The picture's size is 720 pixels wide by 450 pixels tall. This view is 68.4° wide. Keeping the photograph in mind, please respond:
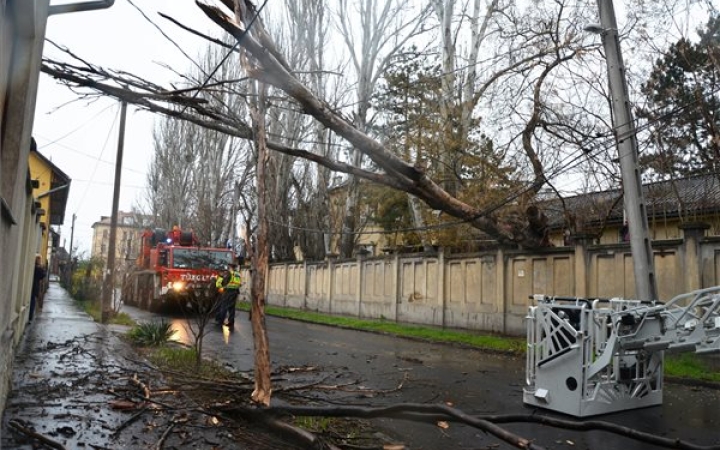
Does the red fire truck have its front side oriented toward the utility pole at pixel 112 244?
no

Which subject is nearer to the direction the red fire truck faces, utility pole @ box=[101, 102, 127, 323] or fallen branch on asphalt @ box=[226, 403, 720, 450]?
the fallen branch on asphalt

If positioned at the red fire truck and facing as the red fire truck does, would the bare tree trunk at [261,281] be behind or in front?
in front

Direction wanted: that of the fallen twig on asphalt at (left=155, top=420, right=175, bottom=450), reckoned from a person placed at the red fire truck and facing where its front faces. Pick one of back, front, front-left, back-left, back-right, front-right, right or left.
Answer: front-right

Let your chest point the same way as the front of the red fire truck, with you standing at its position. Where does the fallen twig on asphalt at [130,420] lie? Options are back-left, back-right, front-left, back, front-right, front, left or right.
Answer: front-right

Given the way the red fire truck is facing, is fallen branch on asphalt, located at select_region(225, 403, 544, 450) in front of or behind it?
in front

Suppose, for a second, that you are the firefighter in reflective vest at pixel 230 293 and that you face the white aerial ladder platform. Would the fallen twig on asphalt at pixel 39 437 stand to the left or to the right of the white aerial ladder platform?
right

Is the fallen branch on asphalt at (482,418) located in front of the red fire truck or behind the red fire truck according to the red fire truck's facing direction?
in front
